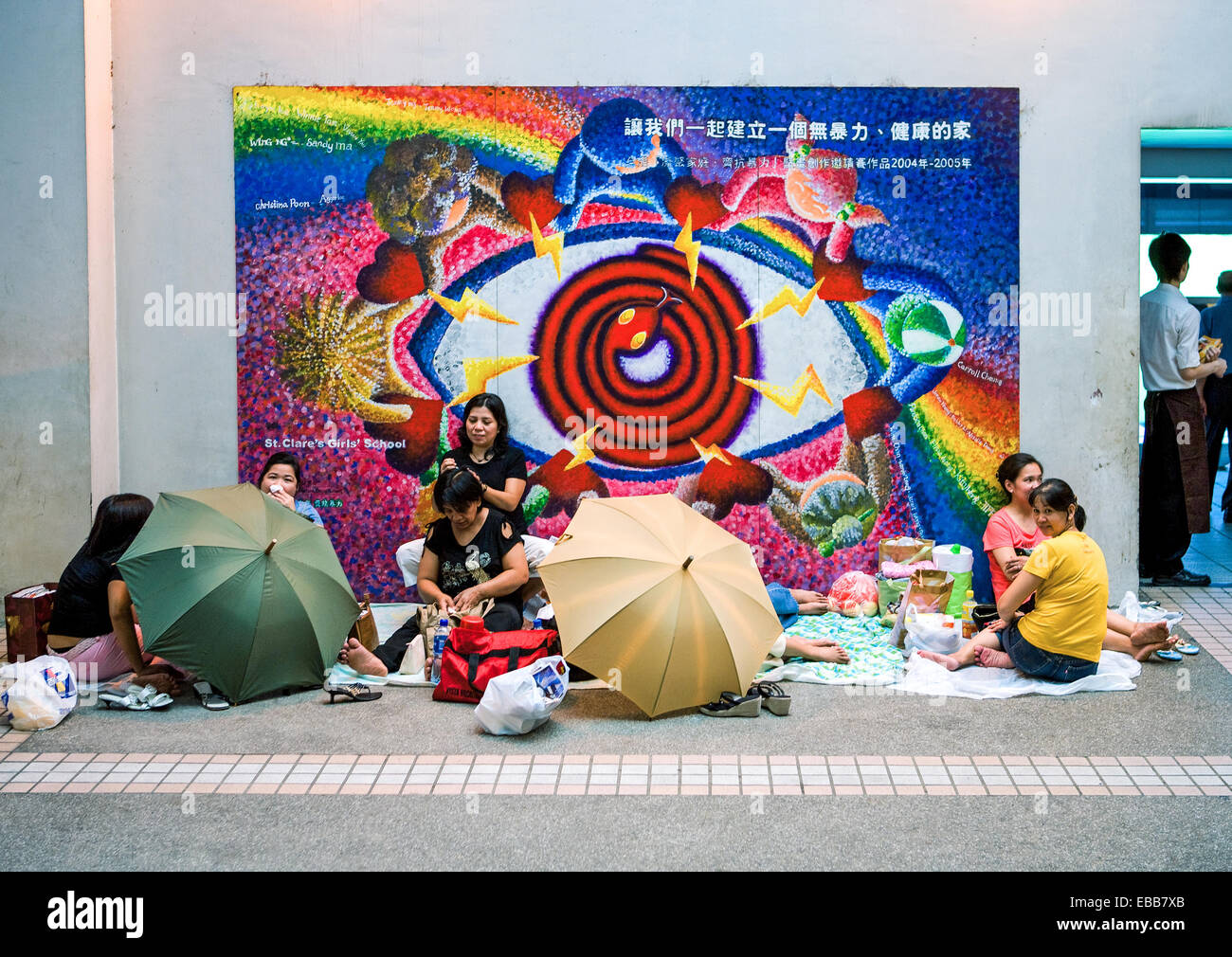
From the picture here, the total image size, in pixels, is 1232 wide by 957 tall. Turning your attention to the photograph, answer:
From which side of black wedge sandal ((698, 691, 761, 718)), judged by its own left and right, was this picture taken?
left

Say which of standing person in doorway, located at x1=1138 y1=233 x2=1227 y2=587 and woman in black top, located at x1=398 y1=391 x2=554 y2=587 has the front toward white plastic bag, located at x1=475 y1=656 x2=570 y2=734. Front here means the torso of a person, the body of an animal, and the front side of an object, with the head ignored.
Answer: the woman in black top

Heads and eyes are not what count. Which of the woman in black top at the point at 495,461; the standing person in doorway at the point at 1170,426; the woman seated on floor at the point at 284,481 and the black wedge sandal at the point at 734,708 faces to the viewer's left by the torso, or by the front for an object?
the black wedge sandal

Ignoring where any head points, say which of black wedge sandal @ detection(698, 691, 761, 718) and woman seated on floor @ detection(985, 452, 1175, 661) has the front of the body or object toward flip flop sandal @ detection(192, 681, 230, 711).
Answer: the black wedge sandal

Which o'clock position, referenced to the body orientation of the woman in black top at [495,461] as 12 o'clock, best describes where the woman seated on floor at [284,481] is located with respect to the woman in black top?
The woman seated on floor is roughly at 3 o'clock from the woman in black top.

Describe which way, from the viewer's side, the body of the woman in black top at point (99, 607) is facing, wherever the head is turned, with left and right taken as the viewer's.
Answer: facing away from the viewer and to the right of the viewer

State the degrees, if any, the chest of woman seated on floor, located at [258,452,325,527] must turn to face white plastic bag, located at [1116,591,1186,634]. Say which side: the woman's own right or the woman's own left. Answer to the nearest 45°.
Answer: approximately 90° to the woman's own left

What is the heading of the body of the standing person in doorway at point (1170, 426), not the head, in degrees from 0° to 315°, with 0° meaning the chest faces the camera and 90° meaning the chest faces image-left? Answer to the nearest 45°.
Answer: approximately 225°

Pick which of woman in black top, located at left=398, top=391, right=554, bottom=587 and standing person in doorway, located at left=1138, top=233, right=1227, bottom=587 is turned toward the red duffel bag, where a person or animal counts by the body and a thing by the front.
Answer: the woman in black top

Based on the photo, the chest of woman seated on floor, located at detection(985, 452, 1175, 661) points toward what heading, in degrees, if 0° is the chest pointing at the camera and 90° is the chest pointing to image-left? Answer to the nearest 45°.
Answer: approximately 315°
